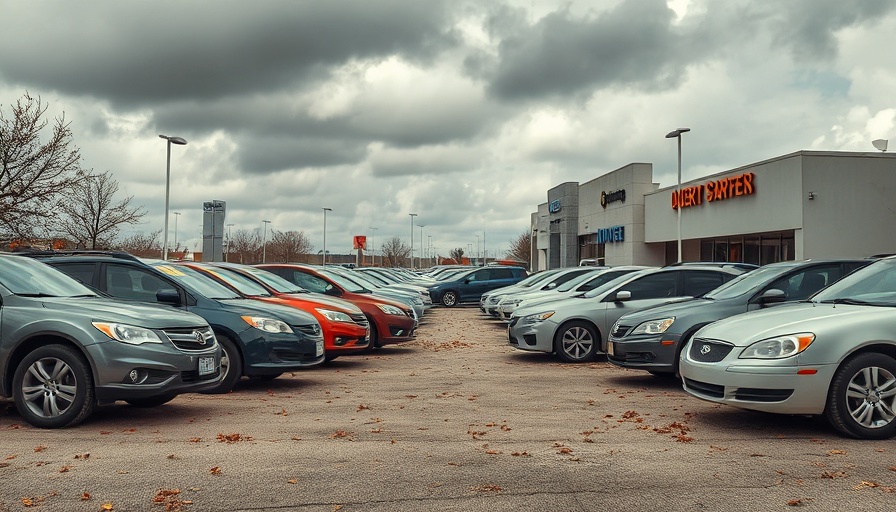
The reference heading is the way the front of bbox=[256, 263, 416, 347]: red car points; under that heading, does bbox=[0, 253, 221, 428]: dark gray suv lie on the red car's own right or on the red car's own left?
on the red car's own right

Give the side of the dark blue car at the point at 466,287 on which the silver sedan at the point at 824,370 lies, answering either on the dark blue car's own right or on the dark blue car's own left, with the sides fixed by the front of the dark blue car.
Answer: on the dark blue car's own left

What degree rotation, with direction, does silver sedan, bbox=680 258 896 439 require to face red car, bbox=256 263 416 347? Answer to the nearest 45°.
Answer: approximately 90° to its right

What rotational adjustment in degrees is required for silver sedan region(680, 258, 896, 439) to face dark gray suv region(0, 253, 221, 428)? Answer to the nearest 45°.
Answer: approximately 45° to its right

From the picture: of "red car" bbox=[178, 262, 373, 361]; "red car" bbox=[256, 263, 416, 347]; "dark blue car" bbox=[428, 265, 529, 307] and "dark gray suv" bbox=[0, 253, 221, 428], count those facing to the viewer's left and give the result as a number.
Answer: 1

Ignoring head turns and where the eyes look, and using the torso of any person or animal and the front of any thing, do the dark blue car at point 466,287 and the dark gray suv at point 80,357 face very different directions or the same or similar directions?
very different directions

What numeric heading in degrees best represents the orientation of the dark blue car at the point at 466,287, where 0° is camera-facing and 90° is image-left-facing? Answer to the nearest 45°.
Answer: approximately 90°

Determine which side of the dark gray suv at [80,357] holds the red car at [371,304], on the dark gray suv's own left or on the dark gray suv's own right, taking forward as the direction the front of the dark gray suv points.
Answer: on the dark gray suv's own left

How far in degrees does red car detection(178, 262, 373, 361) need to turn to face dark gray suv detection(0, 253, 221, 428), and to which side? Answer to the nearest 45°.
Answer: approximately 90° to its right

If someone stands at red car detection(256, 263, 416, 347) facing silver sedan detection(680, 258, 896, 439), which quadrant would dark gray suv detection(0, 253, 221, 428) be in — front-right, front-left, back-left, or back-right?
front-right

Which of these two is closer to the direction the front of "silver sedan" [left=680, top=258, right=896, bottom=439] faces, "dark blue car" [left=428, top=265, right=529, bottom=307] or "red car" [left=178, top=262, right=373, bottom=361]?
the red car

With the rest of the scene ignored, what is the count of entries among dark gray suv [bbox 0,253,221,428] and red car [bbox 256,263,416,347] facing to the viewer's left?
0

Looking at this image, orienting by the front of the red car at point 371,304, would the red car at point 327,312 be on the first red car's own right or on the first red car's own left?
on the first red car's own right

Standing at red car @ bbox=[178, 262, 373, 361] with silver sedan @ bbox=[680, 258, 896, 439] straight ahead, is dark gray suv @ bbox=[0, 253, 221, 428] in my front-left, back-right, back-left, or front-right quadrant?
front-right

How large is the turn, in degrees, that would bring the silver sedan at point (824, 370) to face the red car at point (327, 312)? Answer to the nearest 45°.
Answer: approximately 90° to its right

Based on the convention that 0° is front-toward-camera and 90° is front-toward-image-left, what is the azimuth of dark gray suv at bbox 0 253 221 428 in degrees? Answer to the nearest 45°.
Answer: approximately 315°

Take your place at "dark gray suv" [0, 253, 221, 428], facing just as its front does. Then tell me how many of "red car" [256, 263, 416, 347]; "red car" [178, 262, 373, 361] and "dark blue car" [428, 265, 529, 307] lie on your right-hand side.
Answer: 0

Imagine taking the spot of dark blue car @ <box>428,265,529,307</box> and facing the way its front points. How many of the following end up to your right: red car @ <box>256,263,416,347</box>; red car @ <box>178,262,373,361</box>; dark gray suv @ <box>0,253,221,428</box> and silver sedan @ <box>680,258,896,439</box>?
0

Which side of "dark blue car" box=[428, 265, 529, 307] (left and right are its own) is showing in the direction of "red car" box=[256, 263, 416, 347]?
left

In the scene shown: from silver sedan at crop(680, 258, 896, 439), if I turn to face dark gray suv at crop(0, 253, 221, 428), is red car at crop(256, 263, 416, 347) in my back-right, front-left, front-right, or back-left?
front-right

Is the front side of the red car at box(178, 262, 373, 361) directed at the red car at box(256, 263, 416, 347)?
no
